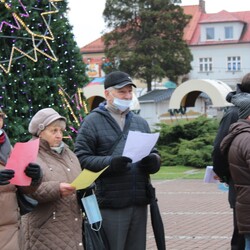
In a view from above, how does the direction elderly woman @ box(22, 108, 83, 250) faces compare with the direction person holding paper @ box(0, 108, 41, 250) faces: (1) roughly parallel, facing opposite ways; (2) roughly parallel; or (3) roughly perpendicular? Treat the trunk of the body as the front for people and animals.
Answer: roughly parallel

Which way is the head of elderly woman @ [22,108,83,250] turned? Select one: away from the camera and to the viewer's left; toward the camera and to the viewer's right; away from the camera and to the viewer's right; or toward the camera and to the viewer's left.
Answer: toward the camera and to the viewer's right

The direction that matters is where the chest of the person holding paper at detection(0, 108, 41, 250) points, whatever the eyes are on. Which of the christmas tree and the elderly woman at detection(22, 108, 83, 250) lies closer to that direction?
the elderly woman

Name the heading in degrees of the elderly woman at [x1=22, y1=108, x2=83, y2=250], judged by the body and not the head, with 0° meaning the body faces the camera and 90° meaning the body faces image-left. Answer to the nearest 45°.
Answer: approximately 315°

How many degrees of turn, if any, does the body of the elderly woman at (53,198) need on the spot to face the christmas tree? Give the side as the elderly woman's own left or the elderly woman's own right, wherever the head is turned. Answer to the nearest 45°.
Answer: approximately 135° to the elderly woman's own left

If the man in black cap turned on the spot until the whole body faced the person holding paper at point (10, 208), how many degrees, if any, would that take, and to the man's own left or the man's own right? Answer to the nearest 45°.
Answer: approximately 90° to the man's own right

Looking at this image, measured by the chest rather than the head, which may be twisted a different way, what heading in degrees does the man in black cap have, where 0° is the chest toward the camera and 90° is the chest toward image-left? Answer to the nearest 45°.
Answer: approximately 315°

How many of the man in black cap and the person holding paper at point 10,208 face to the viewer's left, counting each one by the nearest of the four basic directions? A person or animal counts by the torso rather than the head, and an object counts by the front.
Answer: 0

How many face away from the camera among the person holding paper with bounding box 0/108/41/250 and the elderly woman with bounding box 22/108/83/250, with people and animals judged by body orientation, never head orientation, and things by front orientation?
0

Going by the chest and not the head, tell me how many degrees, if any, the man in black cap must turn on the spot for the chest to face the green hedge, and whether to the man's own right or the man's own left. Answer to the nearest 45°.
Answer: approximately 135° to the man's own left

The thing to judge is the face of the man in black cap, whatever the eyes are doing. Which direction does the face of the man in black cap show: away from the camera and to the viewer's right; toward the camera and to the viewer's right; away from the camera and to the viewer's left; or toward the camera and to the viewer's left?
toward the camera and to the viewer's right

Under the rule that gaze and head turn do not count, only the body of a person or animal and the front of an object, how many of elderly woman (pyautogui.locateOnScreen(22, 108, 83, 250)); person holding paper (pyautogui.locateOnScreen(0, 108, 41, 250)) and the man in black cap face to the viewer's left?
0
